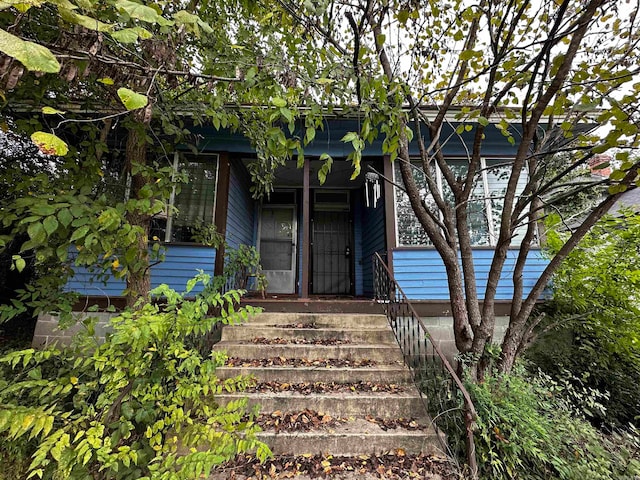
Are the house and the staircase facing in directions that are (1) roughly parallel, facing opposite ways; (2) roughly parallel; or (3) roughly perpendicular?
roughly parallel

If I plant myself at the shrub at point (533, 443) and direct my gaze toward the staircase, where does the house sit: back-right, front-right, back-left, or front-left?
front-right

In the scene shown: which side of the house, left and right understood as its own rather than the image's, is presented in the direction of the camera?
front

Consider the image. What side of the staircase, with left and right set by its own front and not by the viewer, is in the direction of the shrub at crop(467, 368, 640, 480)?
left

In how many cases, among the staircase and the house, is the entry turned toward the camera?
2

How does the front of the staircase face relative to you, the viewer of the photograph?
facing the viewer
